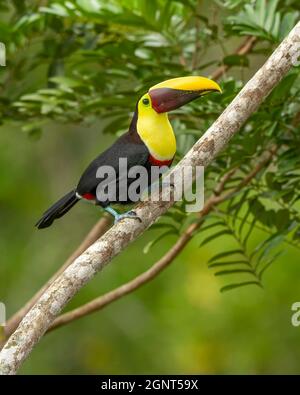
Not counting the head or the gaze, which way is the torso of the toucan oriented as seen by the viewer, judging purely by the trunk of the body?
to the viewer's right
